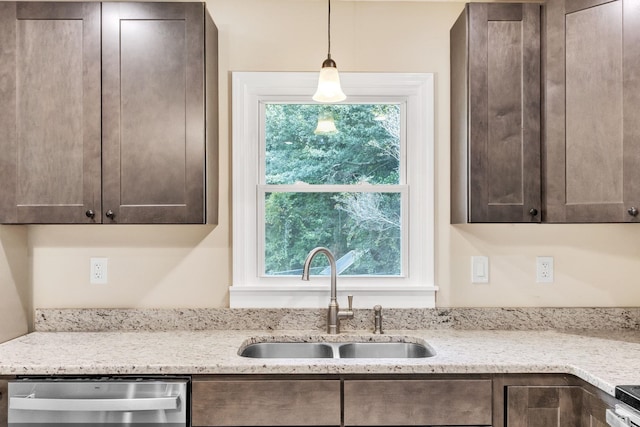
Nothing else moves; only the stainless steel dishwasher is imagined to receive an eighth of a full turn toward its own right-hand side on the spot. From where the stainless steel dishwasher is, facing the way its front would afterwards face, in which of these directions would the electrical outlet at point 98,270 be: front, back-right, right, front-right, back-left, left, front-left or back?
back-right

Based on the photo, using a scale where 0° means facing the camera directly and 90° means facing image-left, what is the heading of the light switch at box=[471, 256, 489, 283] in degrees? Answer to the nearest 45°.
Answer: approximately 0°

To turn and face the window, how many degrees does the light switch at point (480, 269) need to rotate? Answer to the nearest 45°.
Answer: approximately 90° to its right

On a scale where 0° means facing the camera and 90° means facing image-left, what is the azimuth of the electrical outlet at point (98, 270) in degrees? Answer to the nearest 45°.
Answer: approximately 0°

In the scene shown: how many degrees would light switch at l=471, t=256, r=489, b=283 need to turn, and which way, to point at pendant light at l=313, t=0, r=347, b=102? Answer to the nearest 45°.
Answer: approximately 45° to its right

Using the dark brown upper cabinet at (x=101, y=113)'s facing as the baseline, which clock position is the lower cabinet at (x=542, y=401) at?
The lower cabinet is roughly at 10 o'clock from the dark brown upper cabinet.

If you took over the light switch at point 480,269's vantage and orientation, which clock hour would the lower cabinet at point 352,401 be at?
The lower cabinet is roughly at 1 o'clock from the light switch.
